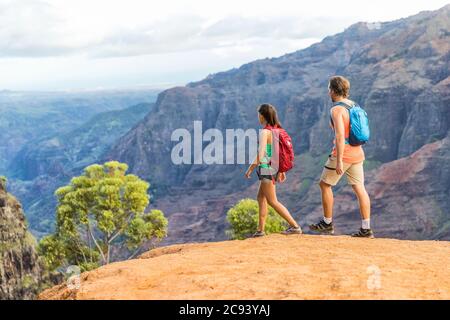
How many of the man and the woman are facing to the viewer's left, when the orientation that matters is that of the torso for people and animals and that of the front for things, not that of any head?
2

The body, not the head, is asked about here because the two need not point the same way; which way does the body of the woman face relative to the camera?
to the viewer's left

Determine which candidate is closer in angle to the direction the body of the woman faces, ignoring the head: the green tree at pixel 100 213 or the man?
the green tree

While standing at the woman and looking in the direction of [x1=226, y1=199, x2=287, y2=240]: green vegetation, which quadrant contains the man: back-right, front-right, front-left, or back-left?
back-right

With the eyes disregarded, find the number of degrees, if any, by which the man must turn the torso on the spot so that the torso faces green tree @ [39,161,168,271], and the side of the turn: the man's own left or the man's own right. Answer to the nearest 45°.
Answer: approximately 45° to the man's own right

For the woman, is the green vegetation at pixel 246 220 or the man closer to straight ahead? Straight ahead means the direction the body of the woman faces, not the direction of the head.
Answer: the green vegetation

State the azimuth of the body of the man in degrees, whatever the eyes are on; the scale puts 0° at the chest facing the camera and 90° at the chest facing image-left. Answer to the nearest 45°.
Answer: approximately 90°

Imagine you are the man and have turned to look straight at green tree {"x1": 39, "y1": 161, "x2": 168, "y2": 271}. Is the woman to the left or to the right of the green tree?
left

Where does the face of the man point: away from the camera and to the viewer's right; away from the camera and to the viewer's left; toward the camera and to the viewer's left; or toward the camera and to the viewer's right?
away from the camera and to the viewer's left

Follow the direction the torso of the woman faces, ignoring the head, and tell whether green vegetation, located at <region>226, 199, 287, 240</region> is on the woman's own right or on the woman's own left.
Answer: on the woman's own right
